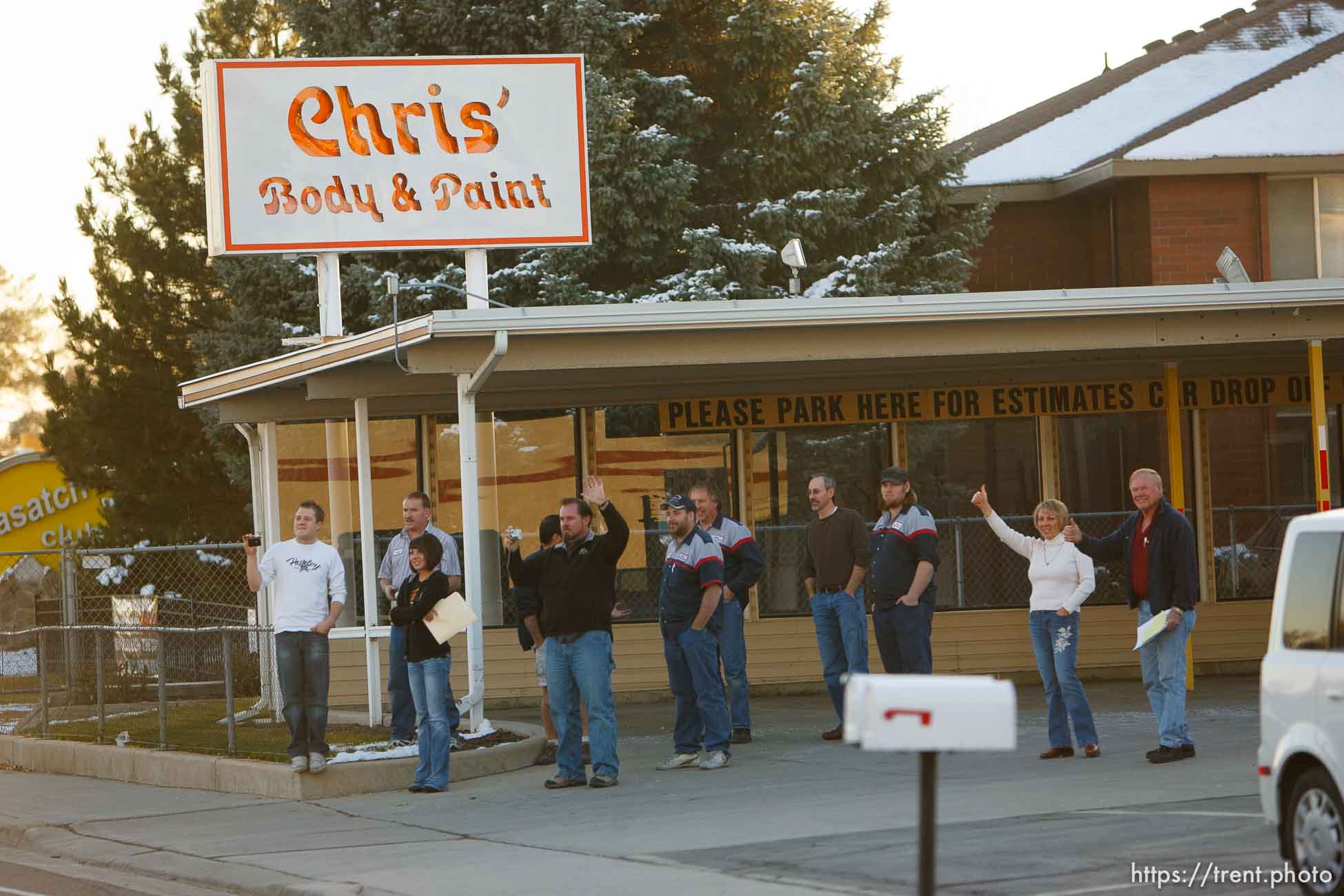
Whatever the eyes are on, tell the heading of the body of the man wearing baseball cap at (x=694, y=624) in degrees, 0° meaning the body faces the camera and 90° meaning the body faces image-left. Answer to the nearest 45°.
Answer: approximately 45°

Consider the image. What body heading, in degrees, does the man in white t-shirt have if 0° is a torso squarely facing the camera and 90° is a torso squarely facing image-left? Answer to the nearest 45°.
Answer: approximately 0°

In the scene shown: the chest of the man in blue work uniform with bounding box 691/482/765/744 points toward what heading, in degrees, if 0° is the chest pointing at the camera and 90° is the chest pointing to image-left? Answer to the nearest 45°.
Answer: approximately 45°

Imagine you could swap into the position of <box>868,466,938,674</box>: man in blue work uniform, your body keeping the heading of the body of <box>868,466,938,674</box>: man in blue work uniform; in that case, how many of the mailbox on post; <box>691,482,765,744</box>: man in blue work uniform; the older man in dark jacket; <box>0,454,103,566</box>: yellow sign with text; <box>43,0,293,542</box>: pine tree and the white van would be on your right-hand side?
3

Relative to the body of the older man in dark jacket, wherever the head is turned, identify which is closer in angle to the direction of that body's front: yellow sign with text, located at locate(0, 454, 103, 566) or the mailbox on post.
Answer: the mailbox on post

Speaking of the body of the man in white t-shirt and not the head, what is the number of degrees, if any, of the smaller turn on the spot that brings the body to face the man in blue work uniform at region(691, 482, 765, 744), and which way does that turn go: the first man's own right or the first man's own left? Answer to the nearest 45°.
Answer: approximately 90° to the first man's own left
